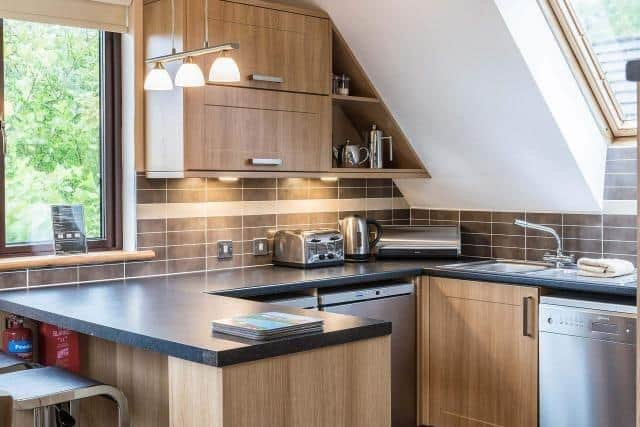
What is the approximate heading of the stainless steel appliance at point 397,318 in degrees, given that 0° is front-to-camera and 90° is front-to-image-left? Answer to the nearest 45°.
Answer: approximately 315°

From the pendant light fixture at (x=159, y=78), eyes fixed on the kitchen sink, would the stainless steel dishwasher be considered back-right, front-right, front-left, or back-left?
front-right

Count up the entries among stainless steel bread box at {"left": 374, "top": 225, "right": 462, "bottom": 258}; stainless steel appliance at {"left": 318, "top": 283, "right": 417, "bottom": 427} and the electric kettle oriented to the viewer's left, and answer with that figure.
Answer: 1

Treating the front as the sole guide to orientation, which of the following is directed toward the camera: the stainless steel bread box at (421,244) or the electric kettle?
the stainless steel bread box

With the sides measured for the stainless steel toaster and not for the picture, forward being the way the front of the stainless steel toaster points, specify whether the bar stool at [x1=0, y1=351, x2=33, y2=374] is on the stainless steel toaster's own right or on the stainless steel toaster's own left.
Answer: on the stainless steel toaster's own right

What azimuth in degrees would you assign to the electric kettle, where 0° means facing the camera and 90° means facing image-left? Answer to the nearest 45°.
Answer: approximately 90°
